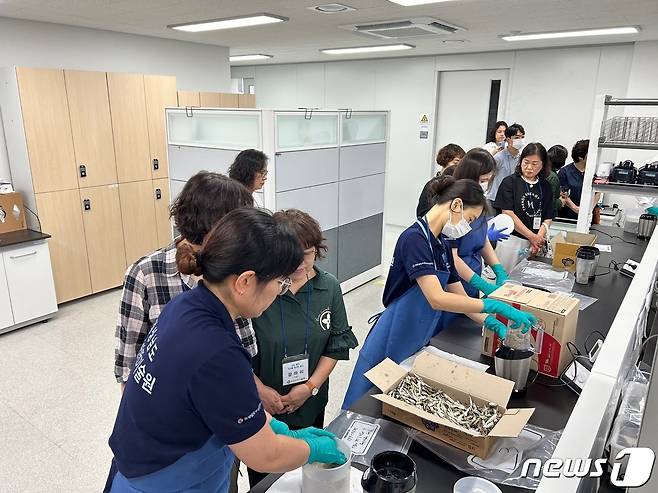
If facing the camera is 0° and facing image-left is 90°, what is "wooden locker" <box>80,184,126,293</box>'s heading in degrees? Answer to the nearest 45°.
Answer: approximately 315°

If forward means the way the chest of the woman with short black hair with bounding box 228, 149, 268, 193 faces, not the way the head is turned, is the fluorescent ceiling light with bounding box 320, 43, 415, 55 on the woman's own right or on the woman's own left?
on the woman's own left

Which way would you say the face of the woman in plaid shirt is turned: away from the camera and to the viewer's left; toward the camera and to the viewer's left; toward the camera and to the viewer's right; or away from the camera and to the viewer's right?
away from the camera and to the viewer's right

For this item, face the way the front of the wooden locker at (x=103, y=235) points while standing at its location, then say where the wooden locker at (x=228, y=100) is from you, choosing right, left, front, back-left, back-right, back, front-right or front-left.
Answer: left

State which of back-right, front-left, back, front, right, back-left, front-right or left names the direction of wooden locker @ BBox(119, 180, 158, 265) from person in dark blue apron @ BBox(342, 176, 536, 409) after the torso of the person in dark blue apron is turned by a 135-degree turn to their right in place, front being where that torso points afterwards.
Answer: right

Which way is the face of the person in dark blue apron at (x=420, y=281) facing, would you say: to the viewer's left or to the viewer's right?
to the viewer's right

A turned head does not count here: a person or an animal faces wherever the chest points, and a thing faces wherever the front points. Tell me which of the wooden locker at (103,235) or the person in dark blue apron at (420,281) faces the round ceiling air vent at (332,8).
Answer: the wooden locker

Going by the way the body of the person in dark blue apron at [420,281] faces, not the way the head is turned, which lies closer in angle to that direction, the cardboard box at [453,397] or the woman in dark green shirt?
the cardboard box

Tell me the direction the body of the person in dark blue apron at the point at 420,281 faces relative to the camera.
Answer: to the viewer's right
